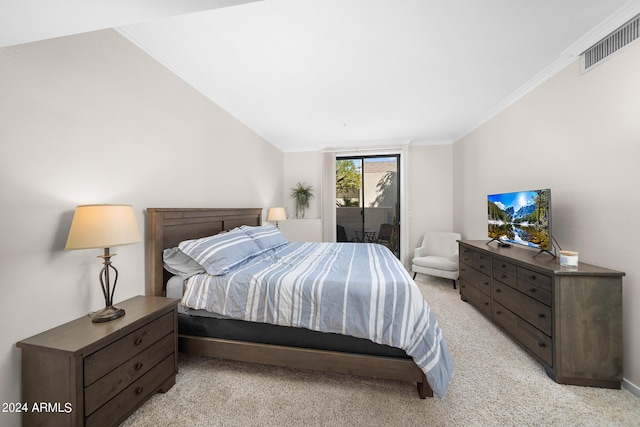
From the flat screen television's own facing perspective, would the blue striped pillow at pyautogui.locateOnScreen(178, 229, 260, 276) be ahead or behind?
ahead

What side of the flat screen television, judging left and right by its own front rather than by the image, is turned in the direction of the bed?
front

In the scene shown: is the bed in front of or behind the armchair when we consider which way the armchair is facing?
in front

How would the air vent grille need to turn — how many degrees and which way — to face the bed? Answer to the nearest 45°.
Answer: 0° — it already faces it

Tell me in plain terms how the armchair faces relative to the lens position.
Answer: facing the viewer and to the left of the viewer

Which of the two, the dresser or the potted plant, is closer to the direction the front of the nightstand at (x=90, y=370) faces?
the dresser

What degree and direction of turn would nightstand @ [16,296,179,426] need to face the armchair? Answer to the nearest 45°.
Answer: approximately 45° to its left

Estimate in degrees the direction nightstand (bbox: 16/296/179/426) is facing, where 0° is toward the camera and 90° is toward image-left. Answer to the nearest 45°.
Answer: approximately 315°

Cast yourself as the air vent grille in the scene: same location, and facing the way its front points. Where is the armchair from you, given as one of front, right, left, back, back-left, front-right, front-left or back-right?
right
